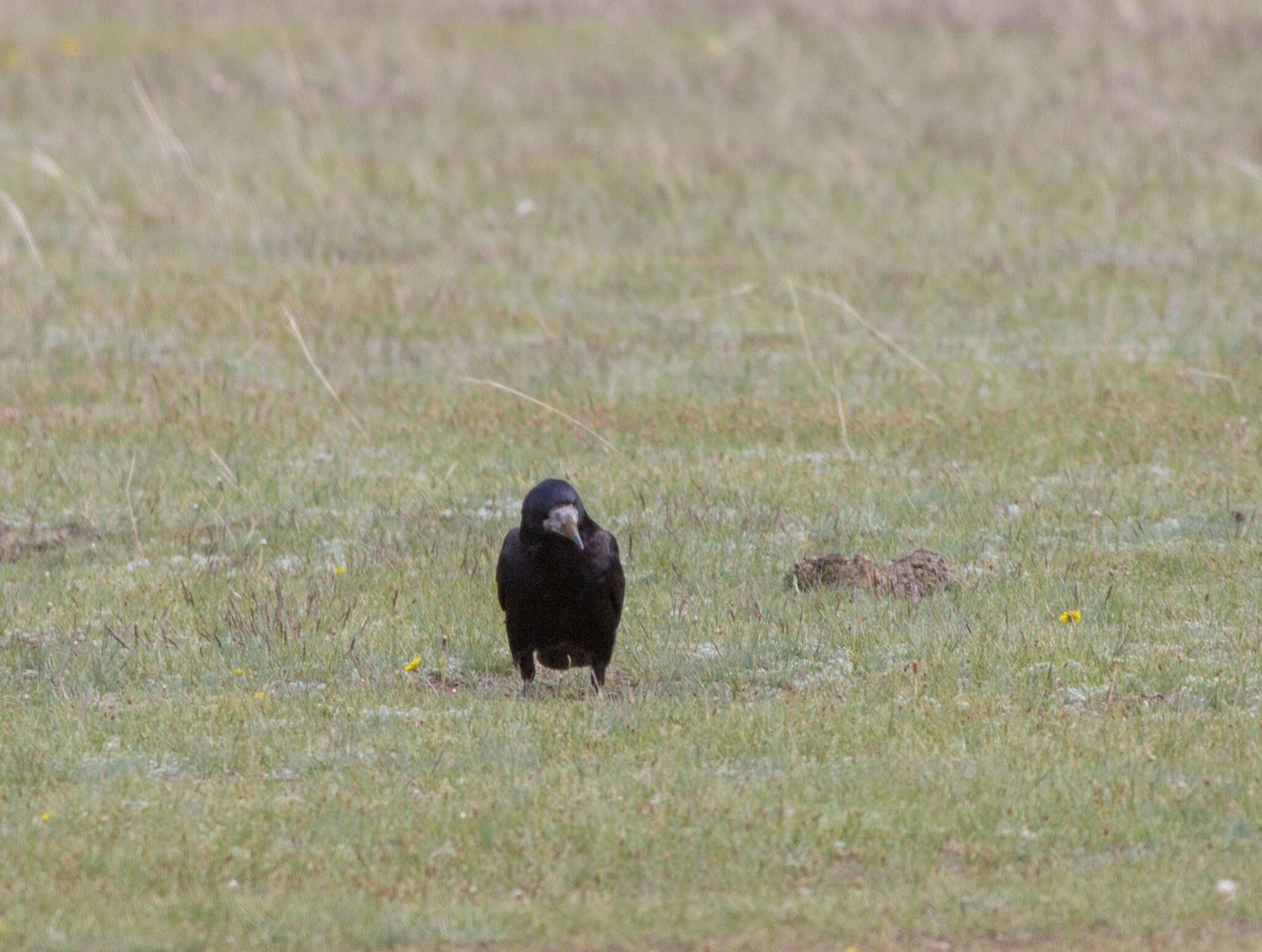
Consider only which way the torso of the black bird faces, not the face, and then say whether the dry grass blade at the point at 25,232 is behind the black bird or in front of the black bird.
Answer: behind

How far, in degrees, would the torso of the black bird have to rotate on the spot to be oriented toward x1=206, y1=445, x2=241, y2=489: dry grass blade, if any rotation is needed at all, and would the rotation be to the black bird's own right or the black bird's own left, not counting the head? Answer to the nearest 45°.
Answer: approximately 135° to the black bird's own right

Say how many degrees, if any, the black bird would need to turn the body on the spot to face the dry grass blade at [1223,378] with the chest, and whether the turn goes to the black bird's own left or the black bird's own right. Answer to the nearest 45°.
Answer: approximately 135° to the black bird's own left

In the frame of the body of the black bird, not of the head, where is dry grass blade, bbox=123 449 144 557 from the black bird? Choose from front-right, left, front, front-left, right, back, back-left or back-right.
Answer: back-right

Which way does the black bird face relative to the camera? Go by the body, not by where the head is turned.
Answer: toward the camera

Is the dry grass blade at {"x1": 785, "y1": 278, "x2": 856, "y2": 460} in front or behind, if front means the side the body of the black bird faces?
behind
